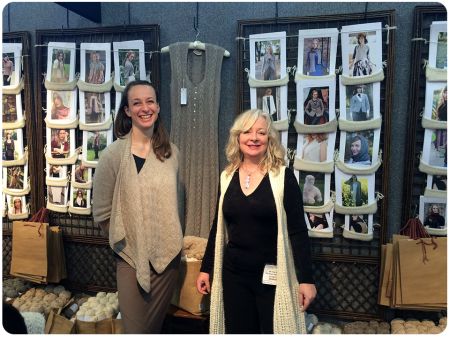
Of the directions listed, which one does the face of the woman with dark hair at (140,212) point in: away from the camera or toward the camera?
toward the camera

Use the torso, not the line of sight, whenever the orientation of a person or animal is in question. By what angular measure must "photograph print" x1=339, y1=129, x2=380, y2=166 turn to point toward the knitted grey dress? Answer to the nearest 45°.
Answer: approximately 90° to its right

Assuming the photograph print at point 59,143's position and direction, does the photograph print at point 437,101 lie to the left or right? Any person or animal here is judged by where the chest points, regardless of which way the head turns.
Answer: on its left

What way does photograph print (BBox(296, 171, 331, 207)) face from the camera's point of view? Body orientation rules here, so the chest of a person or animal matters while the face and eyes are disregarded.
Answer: toward the camera

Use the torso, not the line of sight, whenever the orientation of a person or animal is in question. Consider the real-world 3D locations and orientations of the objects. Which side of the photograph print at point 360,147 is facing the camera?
front

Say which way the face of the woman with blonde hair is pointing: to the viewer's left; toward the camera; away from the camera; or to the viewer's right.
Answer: toward the camera

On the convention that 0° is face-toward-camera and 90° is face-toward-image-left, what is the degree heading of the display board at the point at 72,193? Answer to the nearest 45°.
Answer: approximately 0°

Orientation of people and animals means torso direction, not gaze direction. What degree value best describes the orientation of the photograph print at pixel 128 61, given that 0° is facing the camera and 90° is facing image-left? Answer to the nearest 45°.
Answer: approximately 0°

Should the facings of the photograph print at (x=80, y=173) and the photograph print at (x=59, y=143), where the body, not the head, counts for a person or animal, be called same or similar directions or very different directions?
same or similar directions

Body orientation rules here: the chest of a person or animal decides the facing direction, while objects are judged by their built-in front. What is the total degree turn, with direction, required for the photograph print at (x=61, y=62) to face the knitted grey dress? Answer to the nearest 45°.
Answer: approximately 45° to its left

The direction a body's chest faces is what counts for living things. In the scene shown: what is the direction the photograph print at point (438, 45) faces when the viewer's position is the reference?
facing the viewer

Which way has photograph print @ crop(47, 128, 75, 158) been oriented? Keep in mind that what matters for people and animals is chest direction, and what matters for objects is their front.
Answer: toward the camera

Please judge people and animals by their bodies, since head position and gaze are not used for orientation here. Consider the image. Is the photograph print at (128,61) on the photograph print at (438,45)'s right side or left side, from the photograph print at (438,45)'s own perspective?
on its right
